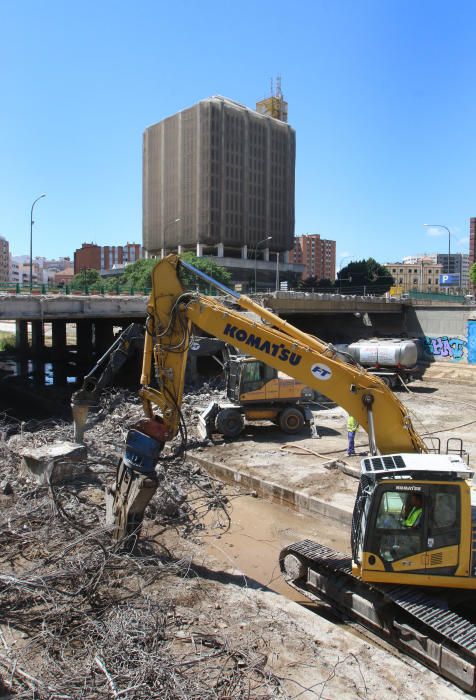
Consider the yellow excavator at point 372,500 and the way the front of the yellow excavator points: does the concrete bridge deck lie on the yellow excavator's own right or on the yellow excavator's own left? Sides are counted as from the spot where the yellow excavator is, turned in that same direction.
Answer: on the yellow excavator's own right

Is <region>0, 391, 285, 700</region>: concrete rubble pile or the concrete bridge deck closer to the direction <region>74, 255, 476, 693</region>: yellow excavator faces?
the concrete rubble pile

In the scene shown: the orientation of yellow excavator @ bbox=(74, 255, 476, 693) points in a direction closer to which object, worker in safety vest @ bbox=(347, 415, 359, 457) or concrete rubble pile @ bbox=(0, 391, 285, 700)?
the concrete rubble pile

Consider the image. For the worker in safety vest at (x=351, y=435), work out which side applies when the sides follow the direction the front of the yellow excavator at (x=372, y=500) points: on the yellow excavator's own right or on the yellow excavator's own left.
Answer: on the yellow excavator's own right

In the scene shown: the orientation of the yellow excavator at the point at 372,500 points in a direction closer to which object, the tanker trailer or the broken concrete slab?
the broken concrete slab

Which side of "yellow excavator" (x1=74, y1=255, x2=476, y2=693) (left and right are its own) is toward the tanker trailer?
right

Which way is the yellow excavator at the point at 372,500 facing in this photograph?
to the viewer's left

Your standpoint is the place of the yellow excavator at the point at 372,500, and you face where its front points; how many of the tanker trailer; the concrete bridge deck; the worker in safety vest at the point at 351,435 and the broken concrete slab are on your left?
0

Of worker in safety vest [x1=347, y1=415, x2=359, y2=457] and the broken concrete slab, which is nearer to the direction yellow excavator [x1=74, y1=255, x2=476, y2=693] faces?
the broken concrete slab
